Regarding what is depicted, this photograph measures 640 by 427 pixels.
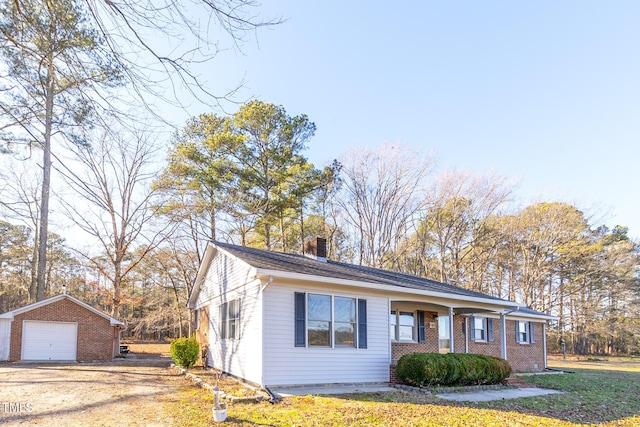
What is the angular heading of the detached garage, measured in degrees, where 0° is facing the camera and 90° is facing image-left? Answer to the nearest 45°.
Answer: approximately 0°

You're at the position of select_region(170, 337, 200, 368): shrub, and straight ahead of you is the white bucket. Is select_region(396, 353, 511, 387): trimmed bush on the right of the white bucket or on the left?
left

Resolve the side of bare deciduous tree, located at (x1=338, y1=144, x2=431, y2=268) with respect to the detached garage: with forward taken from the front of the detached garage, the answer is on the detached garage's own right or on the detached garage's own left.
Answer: on the detached garage's own left

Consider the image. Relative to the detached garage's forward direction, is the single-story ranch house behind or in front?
in front

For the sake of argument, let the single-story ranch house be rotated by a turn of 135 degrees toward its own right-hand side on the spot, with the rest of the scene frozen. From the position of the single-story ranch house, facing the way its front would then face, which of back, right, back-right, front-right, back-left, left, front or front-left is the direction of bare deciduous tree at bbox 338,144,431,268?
right

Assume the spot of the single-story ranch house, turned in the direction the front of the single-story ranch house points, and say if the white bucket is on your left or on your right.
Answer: on your right

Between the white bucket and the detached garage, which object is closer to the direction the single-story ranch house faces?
the white bucket
